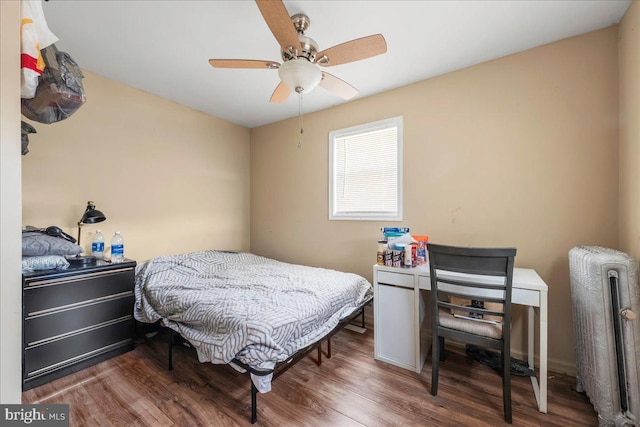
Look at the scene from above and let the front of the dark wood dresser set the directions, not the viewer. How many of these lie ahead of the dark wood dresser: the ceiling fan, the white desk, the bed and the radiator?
4

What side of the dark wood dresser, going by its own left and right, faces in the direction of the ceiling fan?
front

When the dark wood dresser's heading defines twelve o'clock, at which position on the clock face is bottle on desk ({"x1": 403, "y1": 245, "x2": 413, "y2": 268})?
The bottle on desk is roughly at 12 o'clock from the dark wood dresser.

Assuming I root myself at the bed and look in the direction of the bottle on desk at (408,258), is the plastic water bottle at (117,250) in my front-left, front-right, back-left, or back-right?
back-left

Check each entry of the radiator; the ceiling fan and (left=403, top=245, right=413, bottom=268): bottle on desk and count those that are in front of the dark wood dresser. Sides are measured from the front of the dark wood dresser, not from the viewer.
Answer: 3

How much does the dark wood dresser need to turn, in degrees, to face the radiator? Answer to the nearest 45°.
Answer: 0° — it already faces it

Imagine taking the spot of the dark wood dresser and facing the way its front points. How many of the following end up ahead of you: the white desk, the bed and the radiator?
3

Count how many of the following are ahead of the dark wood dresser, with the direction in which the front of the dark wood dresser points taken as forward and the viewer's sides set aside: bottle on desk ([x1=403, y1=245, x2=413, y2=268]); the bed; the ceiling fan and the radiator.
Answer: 4

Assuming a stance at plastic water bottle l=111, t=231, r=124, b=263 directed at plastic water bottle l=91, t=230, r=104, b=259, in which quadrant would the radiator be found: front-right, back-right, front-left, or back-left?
back-left
